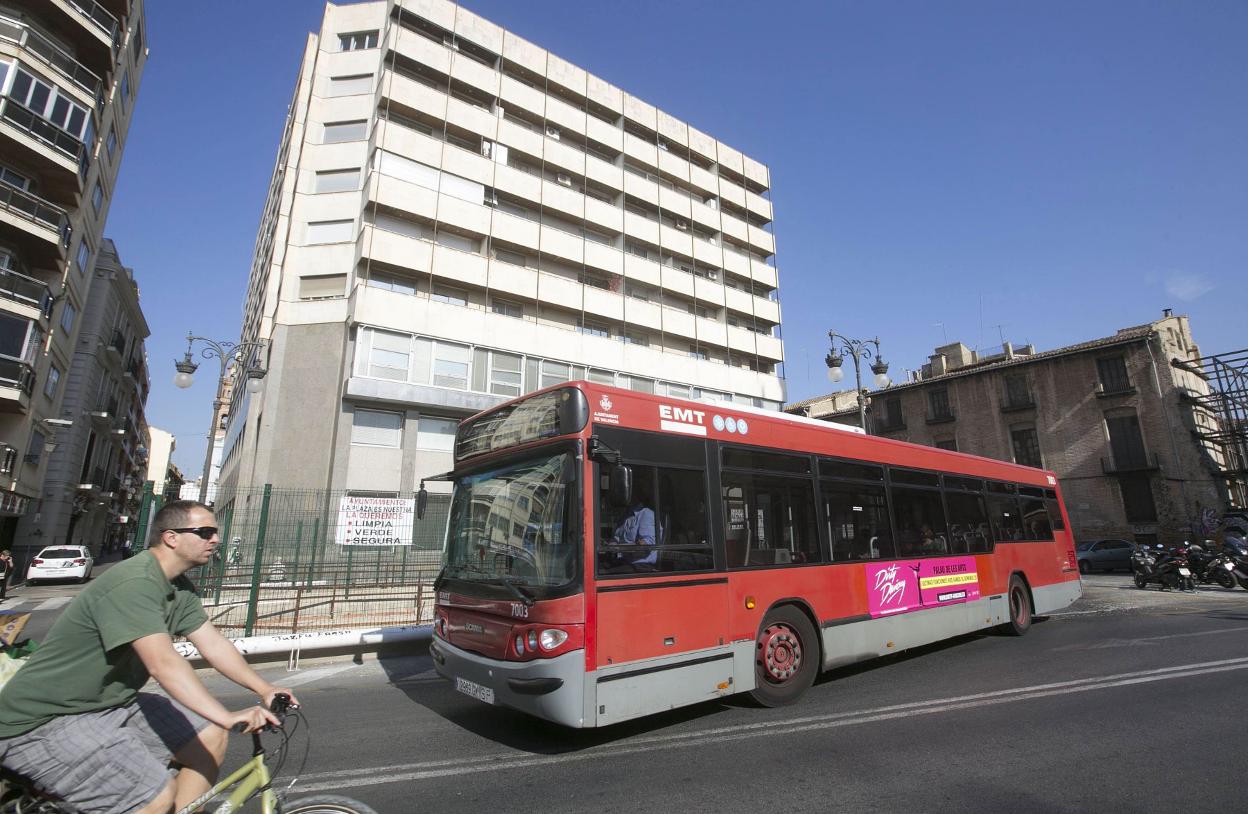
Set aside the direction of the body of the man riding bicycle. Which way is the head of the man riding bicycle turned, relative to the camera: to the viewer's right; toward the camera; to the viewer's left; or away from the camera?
to the viewer's right

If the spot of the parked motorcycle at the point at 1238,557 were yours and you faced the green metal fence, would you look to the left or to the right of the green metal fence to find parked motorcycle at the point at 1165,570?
right

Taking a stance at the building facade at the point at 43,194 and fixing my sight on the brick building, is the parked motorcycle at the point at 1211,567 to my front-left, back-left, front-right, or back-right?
front-right

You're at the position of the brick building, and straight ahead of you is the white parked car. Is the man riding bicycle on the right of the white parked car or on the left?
left

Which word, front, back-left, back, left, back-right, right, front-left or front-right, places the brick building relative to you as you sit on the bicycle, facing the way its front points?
front

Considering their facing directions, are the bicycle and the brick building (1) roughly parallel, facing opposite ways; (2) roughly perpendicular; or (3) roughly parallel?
roughly parallel, facing opposite ways

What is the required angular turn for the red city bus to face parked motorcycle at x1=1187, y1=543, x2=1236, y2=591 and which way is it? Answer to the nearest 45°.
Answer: approximately 180°

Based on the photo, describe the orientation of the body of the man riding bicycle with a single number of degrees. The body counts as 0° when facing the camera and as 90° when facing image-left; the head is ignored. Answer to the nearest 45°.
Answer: approximately 270°

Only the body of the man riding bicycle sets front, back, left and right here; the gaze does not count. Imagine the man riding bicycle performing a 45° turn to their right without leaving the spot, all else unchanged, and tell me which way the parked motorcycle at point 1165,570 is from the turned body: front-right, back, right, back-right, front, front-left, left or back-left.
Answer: front-left

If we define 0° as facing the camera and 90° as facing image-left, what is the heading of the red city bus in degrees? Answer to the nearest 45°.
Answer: approximately 45°

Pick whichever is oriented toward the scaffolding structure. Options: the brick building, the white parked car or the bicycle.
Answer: the bicycle

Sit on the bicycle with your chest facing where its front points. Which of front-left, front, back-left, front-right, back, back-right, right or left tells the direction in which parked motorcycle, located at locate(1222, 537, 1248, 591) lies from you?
front

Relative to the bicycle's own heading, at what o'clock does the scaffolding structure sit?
The scaffolding structure is roughly at 12 o'clock from the bicycle.

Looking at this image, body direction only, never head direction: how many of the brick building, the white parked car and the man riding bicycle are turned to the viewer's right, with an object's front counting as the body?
1

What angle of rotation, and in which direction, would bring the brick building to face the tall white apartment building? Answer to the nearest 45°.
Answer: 0° — it already faces it

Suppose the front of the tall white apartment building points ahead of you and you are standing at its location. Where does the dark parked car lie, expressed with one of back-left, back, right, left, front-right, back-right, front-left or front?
front-left
